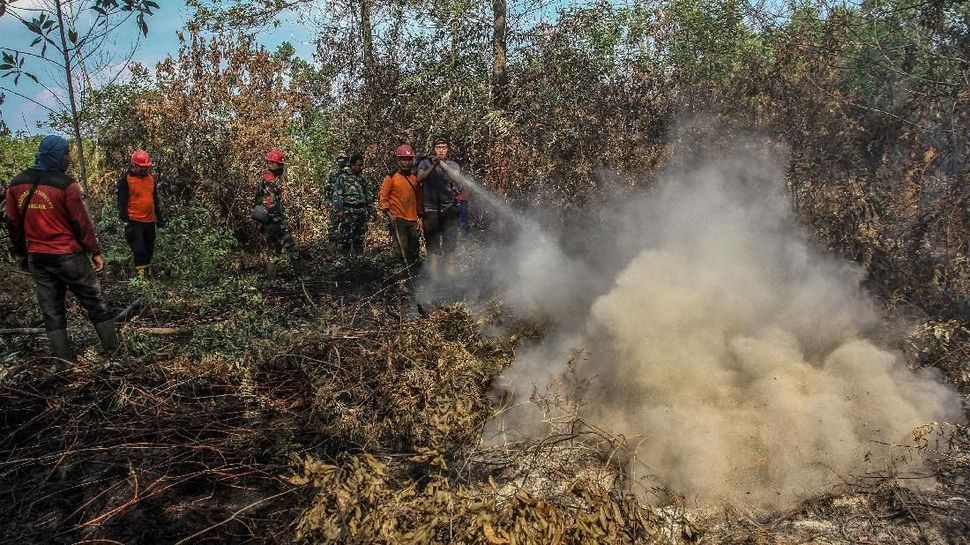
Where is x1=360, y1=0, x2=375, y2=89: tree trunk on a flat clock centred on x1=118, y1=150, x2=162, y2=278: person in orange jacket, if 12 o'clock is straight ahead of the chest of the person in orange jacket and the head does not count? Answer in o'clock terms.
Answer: The tree trunk is roughly at 8 o'clock from the person in orange jacket.

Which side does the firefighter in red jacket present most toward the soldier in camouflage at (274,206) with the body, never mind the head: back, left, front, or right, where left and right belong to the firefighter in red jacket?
front

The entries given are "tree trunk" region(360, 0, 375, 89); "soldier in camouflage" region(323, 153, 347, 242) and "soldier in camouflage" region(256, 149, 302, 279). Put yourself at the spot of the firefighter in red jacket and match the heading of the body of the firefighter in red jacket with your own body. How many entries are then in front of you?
3

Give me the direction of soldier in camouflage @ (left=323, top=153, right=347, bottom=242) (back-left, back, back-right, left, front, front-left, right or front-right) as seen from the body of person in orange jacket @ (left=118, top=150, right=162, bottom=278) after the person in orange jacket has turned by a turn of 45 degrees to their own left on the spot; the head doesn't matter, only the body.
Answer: front-left

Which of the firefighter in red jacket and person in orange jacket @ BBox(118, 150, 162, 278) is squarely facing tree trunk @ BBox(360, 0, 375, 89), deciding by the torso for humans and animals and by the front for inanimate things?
the firefighter in red jacket

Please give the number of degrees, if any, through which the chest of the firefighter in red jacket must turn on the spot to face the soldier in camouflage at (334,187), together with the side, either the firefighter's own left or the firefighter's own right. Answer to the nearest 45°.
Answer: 0° — they already face them

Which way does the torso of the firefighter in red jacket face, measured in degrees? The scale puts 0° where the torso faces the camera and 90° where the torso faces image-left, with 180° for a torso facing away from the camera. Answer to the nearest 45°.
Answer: approximately 225°

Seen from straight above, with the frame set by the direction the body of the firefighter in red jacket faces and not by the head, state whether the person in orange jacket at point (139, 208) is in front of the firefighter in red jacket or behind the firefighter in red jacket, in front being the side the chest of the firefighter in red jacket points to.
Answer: in front

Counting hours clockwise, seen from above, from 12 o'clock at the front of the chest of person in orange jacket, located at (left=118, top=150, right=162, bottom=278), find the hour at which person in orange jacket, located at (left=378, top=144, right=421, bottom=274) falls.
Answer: person in orange jacket, located at (left=378, top=144, right=421, bottom=274) is roughly at 10 o'clock from person in orange jacket, located at (left=118, top=150, right=162, bottom=278).

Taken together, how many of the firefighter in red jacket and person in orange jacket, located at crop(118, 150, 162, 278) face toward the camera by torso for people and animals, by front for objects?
1

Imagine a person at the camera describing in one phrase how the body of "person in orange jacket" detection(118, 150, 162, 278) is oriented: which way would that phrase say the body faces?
toward the camera

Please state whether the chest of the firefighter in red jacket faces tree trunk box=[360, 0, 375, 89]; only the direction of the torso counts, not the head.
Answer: yes

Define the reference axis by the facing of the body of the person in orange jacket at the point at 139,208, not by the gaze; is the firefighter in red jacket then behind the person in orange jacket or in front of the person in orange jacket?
in front
